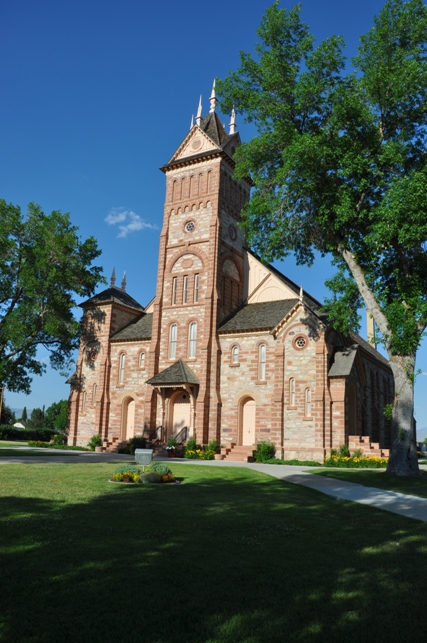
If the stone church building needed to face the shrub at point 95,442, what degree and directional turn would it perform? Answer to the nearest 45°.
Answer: approximately 45° to its right

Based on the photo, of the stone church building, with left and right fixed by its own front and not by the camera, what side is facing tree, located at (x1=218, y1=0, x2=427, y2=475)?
left

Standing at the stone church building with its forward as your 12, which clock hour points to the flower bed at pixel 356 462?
The flower bed is roughly at 9 o'clock from the stone church building.

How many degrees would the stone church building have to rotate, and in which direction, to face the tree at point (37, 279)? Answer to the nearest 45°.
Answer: approximately 45° to its right

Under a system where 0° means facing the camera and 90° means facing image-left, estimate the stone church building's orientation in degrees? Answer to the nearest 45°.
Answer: approximately 45°
